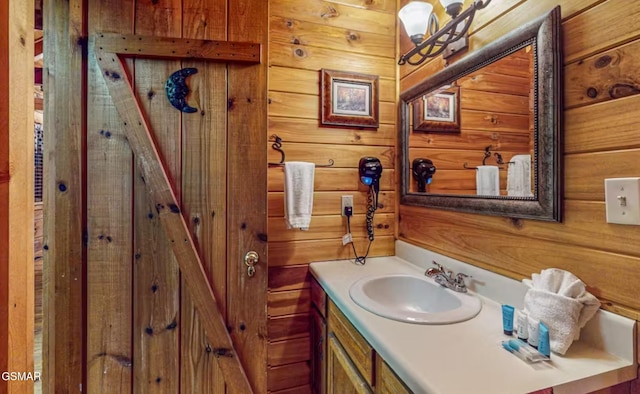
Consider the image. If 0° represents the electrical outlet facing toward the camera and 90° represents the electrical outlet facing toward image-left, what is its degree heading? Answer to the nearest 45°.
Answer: approximately 0°

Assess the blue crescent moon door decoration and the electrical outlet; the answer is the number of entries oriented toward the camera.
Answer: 2

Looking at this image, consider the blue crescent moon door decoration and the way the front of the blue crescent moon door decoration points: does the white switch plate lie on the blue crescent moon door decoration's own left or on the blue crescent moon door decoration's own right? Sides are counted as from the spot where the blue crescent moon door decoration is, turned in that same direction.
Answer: on the blue crescent moon door decoration's own left

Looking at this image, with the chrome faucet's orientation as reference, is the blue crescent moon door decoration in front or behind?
in front

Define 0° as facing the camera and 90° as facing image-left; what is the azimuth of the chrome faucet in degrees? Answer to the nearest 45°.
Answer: approximately 45°

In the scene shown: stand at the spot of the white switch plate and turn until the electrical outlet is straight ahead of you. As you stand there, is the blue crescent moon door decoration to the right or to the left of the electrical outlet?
left

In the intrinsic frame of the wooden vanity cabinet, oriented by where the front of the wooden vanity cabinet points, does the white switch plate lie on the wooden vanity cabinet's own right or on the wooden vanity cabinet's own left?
on the wooden vanity cabinet's own left

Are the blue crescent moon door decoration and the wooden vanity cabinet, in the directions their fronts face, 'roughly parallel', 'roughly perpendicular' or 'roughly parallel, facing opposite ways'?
roughly perpendicular

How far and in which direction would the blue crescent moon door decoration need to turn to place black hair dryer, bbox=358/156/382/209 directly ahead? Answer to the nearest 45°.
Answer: approximately 90° to its left
